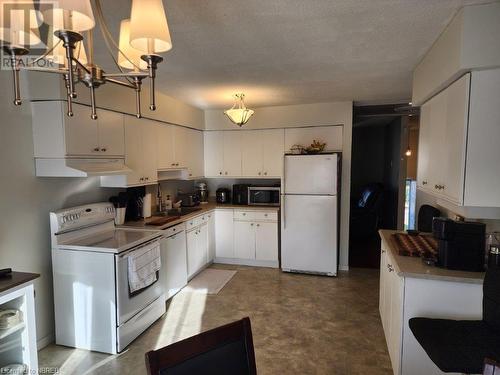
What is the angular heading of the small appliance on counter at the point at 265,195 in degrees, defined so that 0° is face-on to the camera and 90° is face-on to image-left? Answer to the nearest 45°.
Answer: approximately 0°

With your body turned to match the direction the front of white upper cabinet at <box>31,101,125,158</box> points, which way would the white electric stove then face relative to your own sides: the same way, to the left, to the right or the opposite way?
the same way

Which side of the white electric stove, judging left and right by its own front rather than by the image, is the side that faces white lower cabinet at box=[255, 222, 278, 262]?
left

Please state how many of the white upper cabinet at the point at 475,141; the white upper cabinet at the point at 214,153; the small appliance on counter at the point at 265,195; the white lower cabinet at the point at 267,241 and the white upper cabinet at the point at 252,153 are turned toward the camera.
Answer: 4

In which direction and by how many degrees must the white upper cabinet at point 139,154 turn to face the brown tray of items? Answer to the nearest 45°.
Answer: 0° — it already faces it

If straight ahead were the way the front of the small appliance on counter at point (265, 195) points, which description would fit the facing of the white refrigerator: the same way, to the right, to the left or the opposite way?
the same way

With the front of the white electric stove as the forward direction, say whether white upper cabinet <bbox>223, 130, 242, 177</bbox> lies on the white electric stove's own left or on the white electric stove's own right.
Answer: on the white electric stove's own left

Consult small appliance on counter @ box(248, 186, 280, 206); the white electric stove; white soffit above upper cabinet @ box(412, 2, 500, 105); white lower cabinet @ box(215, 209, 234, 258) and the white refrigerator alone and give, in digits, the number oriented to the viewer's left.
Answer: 1

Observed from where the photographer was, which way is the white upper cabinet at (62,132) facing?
facing the viewer and to the right of the viewer

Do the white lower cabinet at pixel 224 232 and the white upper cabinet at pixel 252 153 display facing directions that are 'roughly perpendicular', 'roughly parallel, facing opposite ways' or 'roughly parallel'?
roughly parallel

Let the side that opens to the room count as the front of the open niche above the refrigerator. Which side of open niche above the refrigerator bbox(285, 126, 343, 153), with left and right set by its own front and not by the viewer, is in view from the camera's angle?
front

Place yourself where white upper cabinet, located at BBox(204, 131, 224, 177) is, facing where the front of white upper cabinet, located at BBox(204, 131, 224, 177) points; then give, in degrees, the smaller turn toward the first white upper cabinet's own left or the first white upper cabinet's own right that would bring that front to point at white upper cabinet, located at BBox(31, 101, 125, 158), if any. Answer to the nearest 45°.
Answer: approximately 45° to the first white upper cabinet's own right

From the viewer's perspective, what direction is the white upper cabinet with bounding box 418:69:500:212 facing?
to the viewer's left

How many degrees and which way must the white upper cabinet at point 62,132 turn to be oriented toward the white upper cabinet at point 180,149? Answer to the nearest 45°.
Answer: approximately 90° to its left

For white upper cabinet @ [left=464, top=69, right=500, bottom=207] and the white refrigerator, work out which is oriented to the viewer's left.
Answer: the white upper cabinet

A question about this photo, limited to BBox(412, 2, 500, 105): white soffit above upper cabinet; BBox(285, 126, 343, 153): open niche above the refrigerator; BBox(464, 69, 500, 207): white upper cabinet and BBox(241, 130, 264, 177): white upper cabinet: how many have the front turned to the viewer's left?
2

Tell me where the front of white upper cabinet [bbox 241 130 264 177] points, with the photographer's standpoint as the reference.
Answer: facing the viewer
